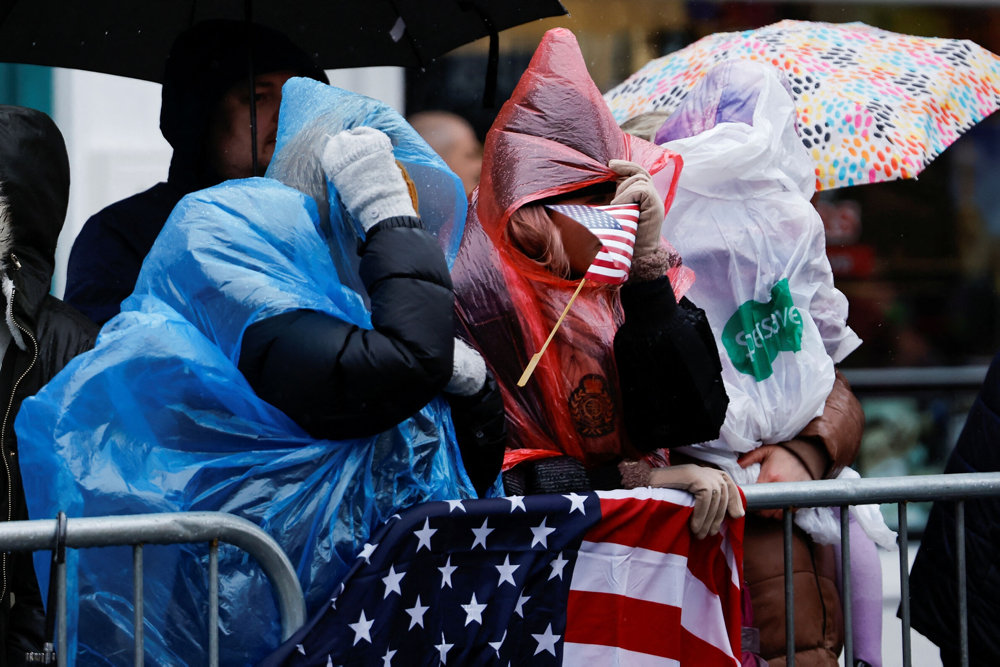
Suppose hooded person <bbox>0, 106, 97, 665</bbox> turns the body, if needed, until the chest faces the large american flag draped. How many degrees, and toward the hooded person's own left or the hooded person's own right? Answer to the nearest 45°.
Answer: approximately 90° to the hooded person's own left

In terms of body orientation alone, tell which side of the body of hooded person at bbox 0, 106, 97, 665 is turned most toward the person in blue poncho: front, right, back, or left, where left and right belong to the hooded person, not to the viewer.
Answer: left

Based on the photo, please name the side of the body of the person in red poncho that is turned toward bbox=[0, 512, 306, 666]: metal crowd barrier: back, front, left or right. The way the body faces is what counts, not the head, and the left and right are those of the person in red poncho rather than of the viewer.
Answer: right

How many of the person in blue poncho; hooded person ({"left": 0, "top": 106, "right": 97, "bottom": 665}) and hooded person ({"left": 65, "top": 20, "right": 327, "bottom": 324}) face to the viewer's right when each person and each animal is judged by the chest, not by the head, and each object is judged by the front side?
2
